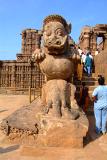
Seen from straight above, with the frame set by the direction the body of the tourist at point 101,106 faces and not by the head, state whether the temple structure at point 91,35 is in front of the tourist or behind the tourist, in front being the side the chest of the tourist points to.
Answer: in front

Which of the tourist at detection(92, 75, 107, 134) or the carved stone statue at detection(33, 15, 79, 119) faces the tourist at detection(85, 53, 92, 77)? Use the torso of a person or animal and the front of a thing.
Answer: the tourist at detection(92, 75, 107, 134)

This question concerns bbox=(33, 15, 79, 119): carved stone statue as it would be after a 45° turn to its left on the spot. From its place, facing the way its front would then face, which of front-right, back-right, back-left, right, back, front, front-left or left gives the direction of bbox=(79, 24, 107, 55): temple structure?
back-left

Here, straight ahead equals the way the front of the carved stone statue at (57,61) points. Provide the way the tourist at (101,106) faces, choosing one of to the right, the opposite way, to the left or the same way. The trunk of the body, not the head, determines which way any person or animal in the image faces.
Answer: the opposite way

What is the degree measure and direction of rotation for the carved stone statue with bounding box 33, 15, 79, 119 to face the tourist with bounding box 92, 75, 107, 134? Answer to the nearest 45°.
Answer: approximately 90° to its left

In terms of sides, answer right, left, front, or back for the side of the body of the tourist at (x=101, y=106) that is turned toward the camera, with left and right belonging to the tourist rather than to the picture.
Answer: back

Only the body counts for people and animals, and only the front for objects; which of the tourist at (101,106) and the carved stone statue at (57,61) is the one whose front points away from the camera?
the tourist

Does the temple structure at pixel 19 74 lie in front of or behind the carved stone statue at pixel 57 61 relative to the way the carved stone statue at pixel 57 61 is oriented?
behind

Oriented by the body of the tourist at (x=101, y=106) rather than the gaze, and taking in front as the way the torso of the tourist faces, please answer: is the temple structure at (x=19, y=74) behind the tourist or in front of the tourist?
in front
